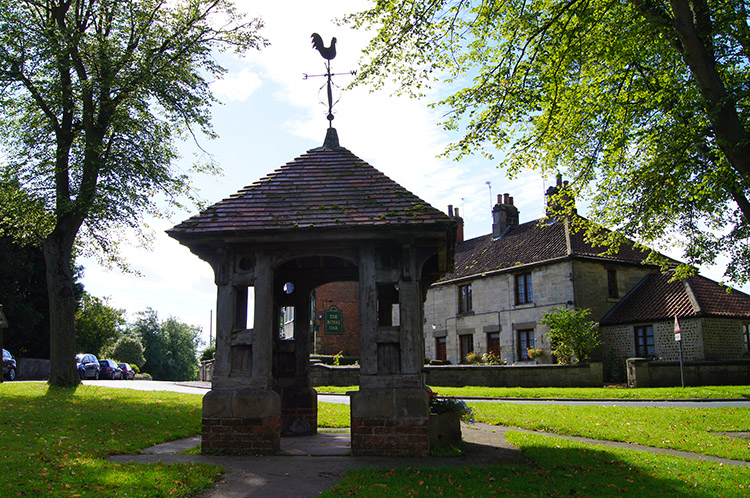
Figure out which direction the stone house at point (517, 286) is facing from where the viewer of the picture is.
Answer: facing the viewer and to the left of the viewer

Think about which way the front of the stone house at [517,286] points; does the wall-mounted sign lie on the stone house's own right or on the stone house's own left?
on the stone house's own right

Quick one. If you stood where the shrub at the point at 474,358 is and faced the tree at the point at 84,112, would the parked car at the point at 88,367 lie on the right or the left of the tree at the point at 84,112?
right

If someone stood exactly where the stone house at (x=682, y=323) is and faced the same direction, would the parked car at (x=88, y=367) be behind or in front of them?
in front

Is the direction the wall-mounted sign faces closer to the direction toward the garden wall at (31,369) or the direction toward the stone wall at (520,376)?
the stone wall

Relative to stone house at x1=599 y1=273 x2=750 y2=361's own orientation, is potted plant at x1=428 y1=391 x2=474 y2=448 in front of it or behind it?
in front

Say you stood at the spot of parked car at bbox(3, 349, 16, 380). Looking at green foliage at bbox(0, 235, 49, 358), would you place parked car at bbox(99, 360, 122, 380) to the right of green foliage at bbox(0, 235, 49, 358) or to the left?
right
